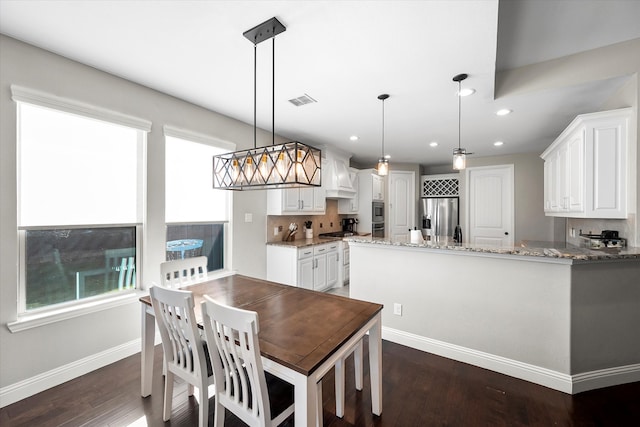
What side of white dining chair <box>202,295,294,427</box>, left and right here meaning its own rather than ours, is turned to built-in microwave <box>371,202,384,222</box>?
front

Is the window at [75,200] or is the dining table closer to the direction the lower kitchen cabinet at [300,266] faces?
the dining table

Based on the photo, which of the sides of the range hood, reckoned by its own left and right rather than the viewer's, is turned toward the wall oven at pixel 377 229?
left

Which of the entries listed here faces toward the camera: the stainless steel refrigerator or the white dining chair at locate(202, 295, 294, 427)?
the stainless steel refrigerator

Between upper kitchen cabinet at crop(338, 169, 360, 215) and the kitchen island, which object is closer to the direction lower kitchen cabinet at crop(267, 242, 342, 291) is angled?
the kitchen island

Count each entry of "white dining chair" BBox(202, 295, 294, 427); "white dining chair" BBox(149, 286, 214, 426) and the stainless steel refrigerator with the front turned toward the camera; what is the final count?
1

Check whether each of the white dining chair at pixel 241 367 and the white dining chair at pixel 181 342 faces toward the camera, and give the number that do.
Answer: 0

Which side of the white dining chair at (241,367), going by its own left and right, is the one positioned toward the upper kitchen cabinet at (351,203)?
front

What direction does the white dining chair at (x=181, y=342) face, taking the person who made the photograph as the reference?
facing away from the viewer and to the right of the viewer

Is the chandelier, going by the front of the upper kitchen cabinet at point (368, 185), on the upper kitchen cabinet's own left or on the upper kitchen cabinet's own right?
on the upper kitchen cabinet's own right

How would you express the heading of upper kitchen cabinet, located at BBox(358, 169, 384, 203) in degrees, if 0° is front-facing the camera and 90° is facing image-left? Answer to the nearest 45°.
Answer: approximately 315°

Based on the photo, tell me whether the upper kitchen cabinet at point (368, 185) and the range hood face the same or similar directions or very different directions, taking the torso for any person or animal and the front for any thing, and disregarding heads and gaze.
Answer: same or similar directions

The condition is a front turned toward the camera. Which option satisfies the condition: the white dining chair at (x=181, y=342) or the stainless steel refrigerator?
the stainless steel refrigerator

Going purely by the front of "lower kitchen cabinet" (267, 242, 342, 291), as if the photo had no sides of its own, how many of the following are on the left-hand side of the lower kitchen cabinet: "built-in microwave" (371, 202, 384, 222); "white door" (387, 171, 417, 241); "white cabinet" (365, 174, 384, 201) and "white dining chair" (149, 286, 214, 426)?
3

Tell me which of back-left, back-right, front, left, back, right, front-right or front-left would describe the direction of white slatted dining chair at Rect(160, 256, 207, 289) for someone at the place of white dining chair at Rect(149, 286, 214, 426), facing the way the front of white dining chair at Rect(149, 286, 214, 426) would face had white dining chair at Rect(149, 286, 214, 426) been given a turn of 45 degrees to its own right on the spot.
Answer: left

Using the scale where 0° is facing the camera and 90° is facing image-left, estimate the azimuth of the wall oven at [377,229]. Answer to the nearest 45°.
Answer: approximately 315°
